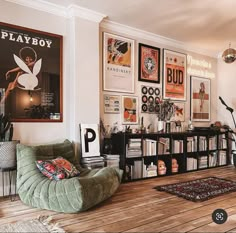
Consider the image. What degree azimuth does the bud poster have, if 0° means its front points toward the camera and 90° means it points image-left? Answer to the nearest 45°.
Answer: approximately 315°

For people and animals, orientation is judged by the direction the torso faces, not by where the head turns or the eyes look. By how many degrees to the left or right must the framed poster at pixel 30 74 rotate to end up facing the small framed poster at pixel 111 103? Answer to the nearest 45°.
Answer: approximately 45° to its left

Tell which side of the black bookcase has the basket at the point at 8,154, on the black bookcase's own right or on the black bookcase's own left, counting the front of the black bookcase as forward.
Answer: on the black bookcase's own right

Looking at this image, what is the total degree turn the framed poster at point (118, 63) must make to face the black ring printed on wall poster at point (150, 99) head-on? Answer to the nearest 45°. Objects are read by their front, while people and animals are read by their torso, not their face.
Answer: approximately 90° to its left

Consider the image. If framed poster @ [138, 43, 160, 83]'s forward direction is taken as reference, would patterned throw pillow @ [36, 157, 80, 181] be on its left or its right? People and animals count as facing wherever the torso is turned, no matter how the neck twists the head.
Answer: on its right

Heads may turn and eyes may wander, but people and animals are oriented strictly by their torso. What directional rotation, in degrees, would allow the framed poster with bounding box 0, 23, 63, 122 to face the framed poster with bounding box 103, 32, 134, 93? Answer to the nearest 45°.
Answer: approximately 45° to its left

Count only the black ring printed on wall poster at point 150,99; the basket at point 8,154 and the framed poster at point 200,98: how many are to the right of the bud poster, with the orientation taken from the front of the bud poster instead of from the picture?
2
